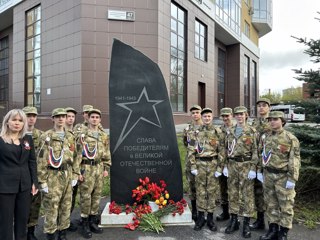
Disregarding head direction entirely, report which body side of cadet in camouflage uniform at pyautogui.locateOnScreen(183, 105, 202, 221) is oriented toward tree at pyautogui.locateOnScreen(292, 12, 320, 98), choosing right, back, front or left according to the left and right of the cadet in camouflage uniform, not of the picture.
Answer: left

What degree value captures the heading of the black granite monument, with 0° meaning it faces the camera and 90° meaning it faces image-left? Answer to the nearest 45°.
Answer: approximately 0°

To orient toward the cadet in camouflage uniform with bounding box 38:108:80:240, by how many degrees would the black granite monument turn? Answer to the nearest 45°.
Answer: approximately 45° to its right

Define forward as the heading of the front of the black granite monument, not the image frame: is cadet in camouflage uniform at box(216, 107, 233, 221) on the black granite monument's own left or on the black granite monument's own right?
on the black granite monument's own left

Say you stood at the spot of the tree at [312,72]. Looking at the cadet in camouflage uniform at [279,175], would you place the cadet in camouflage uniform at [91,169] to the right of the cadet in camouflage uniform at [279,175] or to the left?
right

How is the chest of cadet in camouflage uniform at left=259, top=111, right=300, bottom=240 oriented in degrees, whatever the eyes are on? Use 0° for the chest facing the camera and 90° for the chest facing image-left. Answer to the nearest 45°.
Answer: approximately 45°

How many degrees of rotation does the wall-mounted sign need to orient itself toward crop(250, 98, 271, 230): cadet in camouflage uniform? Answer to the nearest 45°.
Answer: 0° — it already faces them
